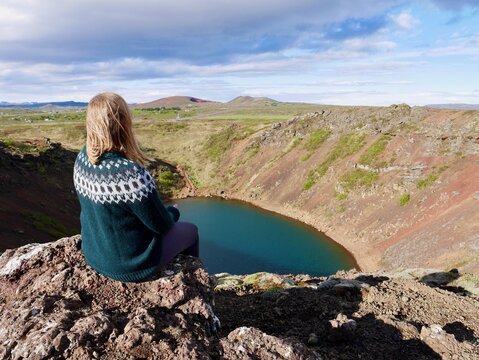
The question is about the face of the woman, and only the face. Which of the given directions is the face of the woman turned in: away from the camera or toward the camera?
away from the camera

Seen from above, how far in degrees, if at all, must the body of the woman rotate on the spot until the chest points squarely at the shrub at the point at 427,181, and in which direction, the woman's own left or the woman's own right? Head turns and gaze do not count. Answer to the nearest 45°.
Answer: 0° — they already face it

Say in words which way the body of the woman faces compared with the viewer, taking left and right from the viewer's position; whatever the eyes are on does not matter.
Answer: facing away from the viewer and to the right of the viewer
